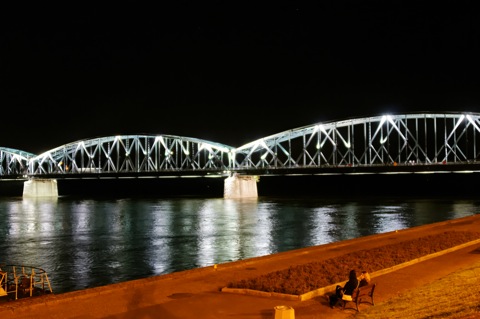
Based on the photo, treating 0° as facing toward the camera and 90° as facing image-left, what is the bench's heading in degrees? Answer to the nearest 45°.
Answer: approximately 135°
